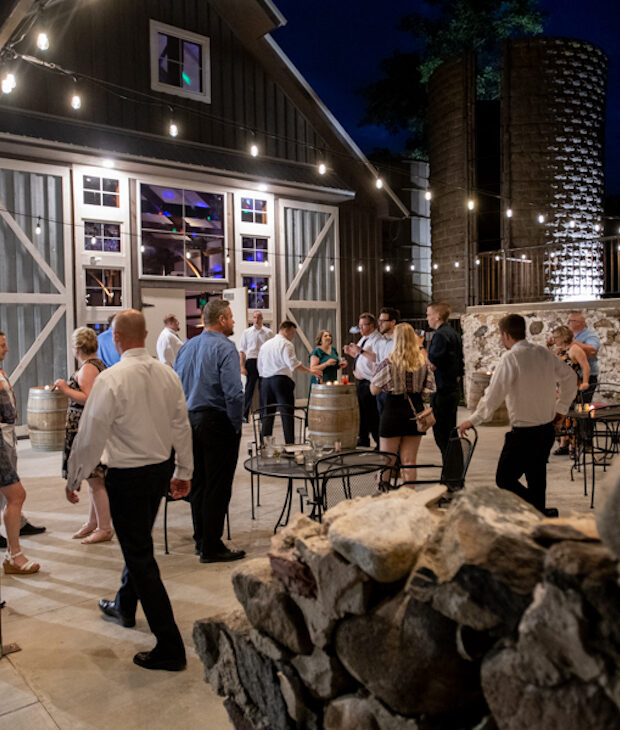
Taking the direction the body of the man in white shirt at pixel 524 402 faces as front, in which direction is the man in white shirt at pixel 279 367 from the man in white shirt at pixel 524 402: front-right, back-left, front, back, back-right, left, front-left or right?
front

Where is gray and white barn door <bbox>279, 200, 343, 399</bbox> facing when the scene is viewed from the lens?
facing the viewer and to the right of the viewer

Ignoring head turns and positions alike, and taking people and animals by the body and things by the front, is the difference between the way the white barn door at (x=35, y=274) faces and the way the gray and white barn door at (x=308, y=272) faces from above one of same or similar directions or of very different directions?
same or similar directions

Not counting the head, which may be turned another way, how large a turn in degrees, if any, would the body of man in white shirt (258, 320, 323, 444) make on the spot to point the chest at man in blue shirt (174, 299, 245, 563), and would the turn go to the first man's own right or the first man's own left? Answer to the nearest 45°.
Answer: approximately 135° to the first man's own right

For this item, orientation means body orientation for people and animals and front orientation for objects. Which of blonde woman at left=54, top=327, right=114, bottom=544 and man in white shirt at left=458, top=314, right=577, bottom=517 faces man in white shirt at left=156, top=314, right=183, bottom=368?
man in white shirt at left=458, top=314, right=577, bottom=517

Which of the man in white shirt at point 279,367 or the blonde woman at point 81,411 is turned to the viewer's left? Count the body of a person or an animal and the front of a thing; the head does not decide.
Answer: the blonde woman

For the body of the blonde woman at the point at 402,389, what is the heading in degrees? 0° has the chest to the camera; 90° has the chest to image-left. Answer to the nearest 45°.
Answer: approximately 180°

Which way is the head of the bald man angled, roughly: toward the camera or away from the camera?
away from the camera

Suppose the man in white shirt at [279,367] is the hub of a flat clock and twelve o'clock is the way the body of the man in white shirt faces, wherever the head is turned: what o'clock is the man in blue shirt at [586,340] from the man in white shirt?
The man in blue shirt is roughly at 2 o'clock from the man in white shirt.

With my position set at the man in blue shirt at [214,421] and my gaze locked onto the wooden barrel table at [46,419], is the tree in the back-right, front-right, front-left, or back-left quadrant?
front-right

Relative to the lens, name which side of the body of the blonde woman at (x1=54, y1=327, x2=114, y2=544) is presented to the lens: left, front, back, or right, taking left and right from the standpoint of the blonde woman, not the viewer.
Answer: left

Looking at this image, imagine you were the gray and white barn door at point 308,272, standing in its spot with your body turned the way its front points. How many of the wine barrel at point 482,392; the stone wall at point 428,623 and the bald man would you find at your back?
0

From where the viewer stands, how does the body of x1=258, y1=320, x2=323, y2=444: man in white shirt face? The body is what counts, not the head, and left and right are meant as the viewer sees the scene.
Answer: facing away from the viewer and to the right of the viewer
